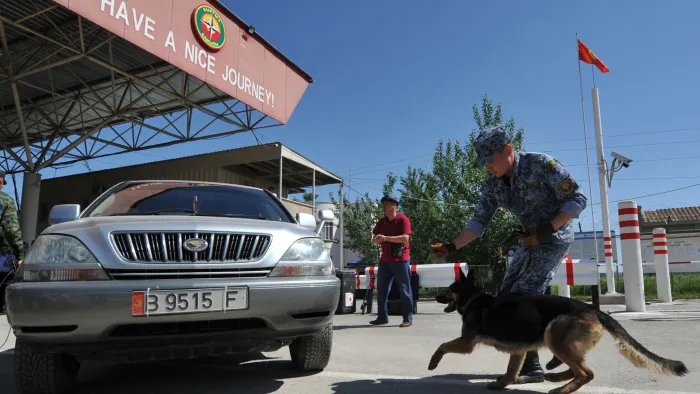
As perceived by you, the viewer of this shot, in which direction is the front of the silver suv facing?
facing the viewer

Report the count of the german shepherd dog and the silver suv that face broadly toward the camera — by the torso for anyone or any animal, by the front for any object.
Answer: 1

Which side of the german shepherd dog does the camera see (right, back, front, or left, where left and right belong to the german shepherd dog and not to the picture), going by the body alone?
left

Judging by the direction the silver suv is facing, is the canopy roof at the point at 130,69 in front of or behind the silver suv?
behind

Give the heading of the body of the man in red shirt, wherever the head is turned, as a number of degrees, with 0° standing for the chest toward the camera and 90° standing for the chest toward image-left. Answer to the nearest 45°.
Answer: approximately 45°

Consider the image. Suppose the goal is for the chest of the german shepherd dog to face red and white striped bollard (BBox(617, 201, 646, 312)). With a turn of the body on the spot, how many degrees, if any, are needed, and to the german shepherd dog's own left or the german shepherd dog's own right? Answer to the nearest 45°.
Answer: approximately 90° to the german shepherd dog's own right

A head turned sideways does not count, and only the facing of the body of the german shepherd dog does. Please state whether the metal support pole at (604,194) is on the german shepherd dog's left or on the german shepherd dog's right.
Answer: on the german shepherd dog's right

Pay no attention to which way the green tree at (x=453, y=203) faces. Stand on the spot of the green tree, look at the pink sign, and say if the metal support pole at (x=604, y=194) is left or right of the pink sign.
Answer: left

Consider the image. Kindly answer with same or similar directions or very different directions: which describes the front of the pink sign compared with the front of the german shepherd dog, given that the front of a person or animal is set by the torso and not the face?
very different directions

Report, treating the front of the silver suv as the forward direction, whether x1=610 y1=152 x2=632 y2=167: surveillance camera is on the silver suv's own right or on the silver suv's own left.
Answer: on the silver suv's own left
